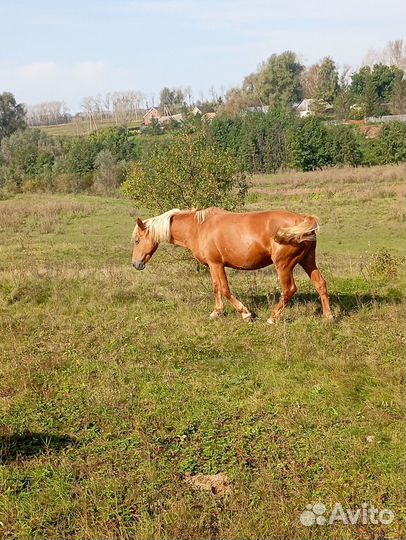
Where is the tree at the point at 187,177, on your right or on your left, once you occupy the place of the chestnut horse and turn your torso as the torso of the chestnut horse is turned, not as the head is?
on your right

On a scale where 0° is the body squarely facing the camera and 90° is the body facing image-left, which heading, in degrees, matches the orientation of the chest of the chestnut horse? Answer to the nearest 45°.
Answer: approximately 90°
